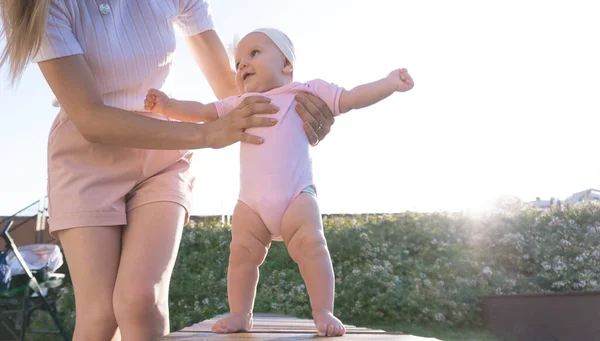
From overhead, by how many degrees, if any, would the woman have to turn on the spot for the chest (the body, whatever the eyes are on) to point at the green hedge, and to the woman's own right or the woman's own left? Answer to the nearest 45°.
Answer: approximately 90° to the woman's own left

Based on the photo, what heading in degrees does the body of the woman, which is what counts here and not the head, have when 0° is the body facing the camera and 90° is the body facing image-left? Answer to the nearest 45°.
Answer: approximately 315°

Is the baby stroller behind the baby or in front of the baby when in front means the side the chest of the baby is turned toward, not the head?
behind

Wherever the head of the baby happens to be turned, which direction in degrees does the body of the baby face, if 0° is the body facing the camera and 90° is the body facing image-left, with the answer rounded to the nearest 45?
approximately 0°

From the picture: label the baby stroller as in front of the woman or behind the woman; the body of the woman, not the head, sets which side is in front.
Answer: behind
